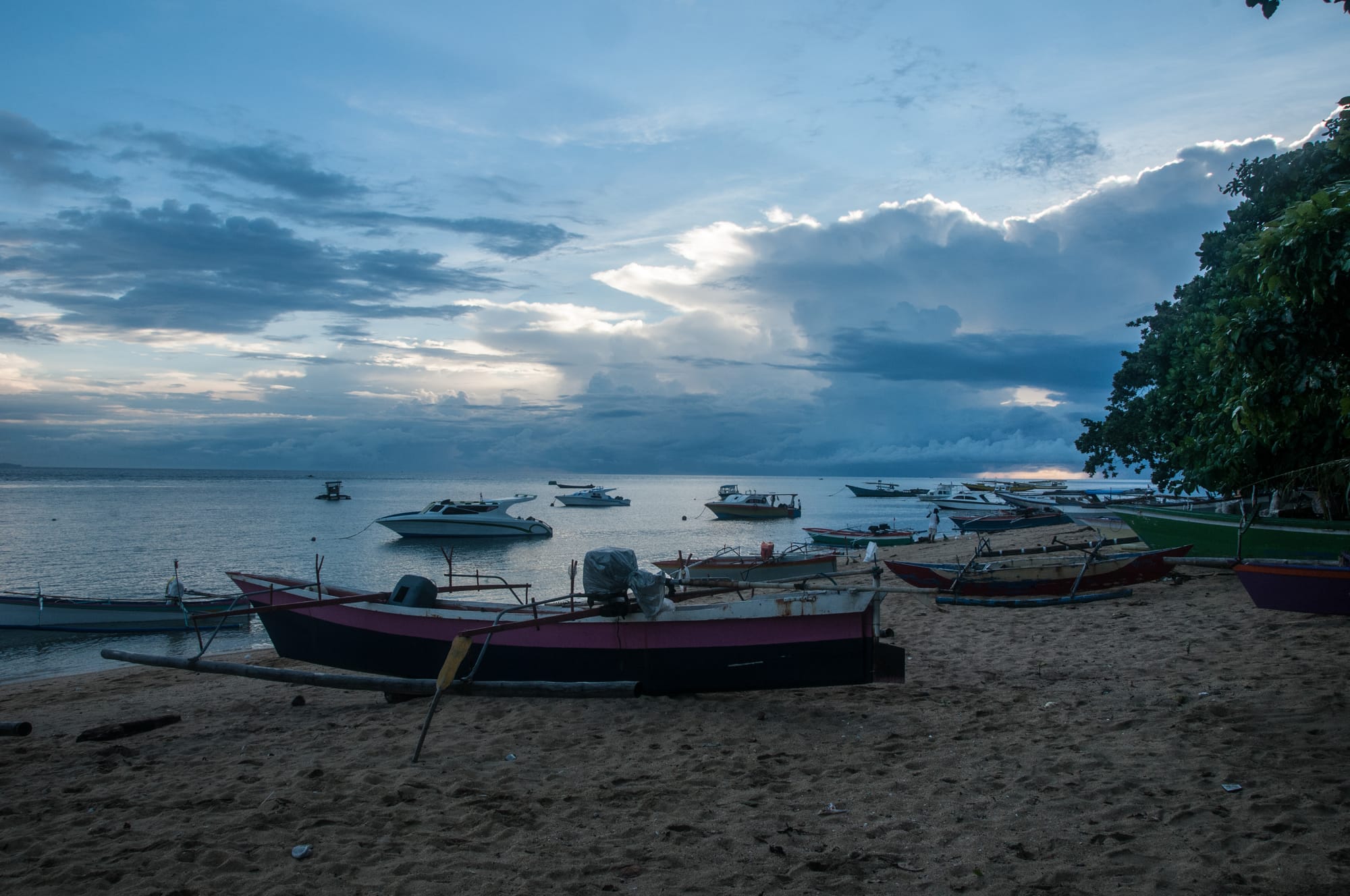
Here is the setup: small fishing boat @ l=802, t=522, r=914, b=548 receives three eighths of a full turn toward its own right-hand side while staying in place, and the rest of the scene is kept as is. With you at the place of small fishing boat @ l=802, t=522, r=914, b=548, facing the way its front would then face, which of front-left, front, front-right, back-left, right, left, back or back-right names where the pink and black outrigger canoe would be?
back-right

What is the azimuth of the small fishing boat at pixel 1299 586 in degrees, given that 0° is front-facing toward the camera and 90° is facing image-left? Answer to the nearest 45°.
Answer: approximately 90°

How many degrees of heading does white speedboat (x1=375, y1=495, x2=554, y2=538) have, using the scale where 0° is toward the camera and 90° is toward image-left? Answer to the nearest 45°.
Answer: approximately 90°

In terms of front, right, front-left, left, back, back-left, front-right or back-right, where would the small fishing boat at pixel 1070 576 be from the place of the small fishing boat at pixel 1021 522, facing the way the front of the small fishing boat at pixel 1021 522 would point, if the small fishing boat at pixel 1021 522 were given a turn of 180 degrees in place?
right

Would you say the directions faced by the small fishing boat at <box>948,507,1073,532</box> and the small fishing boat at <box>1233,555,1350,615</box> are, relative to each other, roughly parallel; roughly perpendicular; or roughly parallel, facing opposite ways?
roughly parallel

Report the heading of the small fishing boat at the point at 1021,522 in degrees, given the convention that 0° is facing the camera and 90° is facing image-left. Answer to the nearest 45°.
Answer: approximately 90°

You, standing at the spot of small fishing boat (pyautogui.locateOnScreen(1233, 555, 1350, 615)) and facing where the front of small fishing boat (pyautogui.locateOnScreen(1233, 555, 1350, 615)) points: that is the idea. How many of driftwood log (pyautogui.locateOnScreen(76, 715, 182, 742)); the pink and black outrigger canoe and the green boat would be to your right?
1

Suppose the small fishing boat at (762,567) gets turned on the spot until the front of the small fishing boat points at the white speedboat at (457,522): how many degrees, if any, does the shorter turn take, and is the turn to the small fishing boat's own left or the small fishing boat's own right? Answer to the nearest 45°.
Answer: approximately 45° to the small fishing boat's own right

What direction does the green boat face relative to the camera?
to the viewer's left

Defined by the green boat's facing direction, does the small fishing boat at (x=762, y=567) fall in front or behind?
in front

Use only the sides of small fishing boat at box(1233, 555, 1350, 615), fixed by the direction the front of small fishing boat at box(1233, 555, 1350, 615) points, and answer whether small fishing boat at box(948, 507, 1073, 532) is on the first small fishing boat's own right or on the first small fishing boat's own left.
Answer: on the first small fishing boat's own right

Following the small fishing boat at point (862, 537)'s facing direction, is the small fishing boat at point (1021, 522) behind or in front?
behind

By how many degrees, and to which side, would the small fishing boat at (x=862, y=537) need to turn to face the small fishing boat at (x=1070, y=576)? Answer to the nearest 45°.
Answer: approximately 90° to its left

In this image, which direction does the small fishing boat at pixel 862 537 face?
to the viewer's left

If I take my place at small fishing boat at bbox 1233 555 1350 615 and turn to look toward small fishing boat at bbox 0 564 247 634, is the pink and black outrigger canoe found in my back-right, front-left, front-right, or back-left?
front-left
